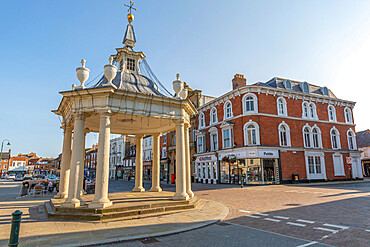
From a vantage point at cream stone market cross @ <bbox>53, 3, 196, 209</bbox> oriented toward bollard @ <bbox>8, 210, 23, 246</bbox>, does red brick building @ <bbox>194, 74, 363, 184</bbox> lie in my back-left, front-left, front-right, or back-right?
back-left

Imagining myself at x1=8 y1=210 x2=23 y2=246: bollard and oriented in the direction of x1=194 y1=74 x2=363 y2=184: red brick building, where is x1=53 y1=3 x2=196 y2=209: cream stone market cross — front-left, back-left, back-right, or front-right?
front-left

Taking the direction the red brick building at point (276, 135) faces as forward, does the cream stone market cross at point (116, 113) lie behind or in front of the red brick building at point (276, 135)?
in front
